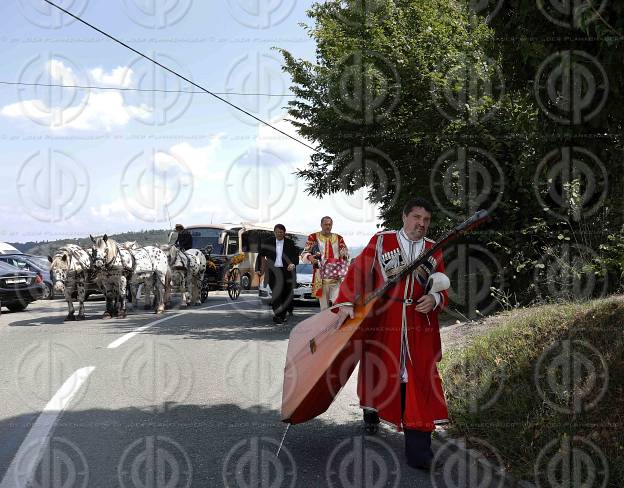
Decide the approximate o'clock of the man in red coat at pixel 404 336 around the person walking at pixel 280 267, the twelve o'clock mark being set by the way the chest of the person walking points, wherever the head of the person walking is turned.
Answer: The man in red coat is roughly at 12 o'clock from the person walking.

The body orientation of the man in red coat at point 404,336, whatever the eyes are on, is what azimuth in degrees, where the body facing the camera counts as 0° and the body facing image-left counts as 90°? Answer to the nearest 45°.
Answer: approximately 0°

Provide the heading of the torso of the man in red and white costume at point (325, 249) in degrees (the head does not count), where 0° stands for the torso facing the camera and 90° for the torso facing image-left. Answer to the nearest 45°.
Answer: approximately 0°

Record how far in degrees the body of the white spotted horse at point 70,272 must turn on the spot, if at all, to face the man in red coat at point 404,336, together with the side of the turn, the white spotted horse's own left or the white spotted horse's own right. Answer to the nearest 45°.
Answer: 0° — it already faces them

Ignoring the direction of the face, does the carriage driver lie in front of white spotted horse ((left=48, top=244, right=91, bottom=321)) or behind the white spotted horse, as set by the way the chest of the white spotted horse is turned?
behind

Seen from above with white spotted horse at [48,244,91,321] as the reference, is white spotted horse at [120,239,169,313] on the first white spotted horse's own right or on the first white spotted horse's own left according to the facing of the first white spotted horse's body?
on the first white spotted horse's own left

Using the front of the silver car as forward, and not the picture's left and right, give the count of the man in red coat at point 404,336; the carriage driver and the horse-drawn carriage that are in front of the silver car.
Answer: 1

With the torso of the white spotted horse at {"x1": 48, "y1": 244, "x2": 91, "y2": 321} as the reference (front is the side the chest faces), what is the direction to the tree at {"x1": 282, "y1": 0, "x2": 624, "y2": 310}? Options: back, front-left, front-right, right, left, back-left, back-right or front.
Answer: front-left
